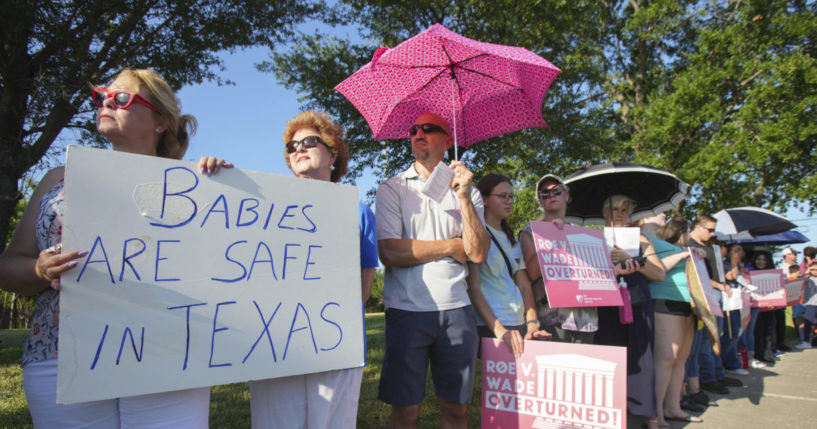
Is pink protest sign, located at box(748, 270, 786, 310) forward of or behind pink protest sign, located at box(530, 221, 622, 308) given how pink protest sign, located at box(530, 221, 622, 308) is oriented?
behind

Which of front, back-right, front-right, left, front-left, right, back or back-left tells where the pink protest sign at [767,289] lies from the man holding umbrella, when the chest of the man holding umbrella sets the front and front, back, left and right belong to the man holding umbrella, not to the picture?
back-left

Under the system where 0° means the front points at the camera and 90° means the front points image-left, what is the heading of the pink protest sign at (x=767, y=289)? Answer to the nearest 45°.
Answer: approximately 0°

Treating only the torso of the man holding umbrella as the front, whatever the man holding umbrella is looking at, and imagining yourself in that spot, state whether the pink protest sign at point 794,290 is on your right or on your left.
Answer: on your left

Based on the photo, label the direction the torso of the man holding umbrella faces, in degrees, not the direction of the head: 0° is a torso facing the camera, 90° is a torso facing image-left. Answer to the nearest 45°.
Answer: approximately 0°

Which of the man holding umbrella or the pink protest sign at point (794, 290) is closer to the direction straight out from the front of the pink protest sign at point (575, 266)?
the man holding umbrella

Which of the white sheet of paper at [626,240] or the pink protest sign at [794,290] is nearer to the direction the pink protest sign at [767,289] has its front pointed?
the white sheet of paper
